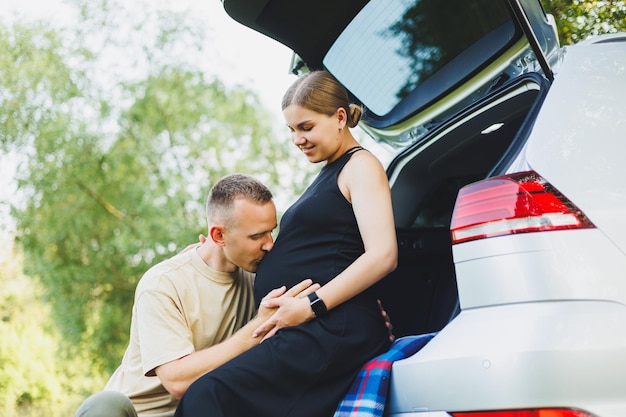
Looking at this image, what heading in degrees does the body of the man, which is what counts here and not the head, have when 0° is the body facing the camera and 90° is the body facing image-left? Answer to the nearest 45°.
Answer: approximately 315°

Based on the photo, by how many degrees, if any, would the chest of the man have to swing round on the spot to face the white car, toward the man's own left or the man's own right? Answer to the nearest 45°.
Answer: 0° — they already face it

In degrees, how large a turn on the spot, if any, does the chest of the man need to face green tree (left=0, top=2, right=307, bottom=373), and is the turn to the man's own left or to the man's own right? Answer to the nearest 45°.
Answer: approximately 135° to the man's own left

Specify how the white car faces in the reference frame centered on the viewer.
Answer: facing away from the viewer and to the right of the viewer

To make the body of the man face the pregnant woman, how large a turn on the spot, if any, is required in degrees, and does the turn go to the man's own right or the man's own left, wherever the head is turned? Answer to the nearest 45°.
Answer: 0° — they already face them

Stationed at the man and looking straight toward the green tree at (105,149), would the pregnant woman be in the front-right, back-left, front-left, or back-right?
back-right
